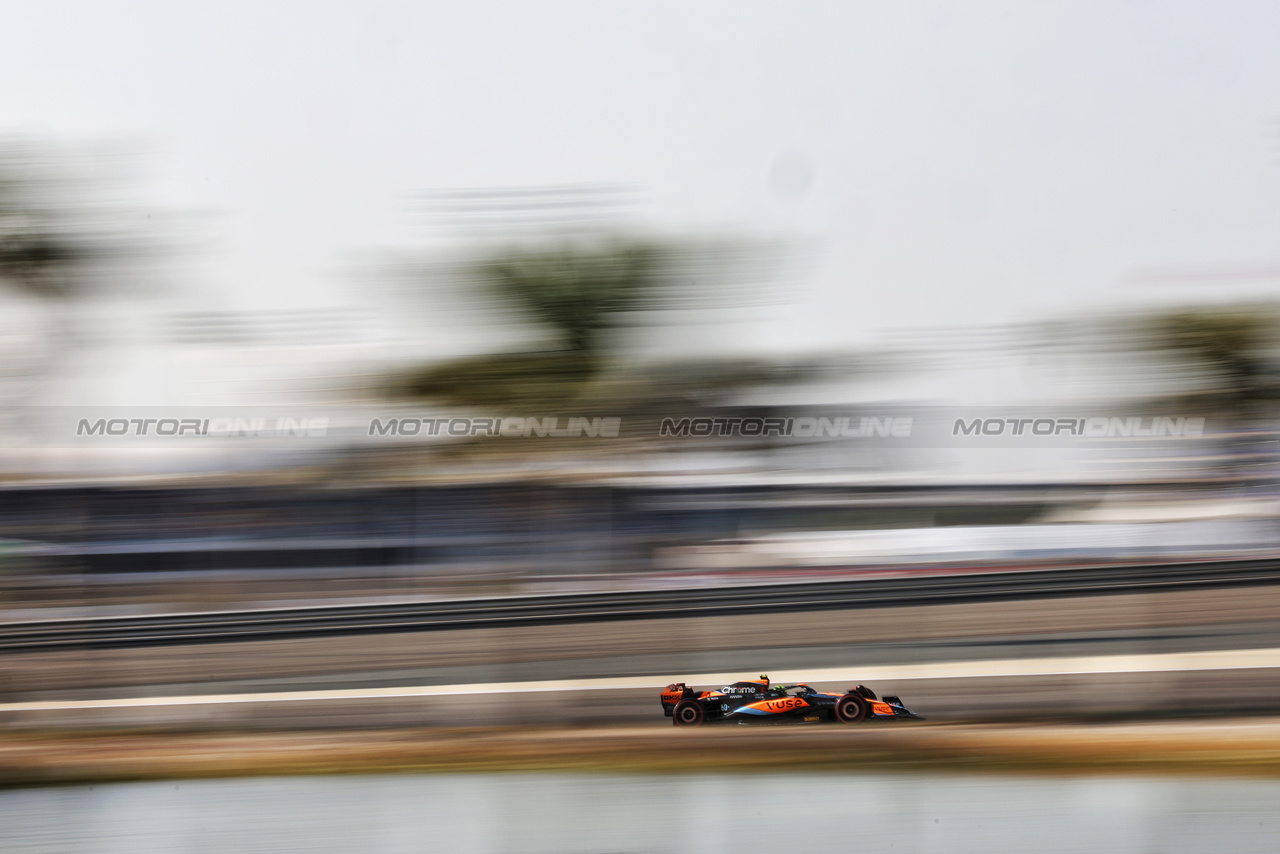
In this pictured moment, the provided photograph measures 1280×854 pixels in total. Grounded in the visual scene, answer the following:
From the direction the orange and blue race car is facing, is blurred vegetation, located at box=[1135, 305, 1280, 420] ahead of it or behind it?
ahead

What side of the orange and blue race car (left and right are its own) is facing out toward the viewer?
right
